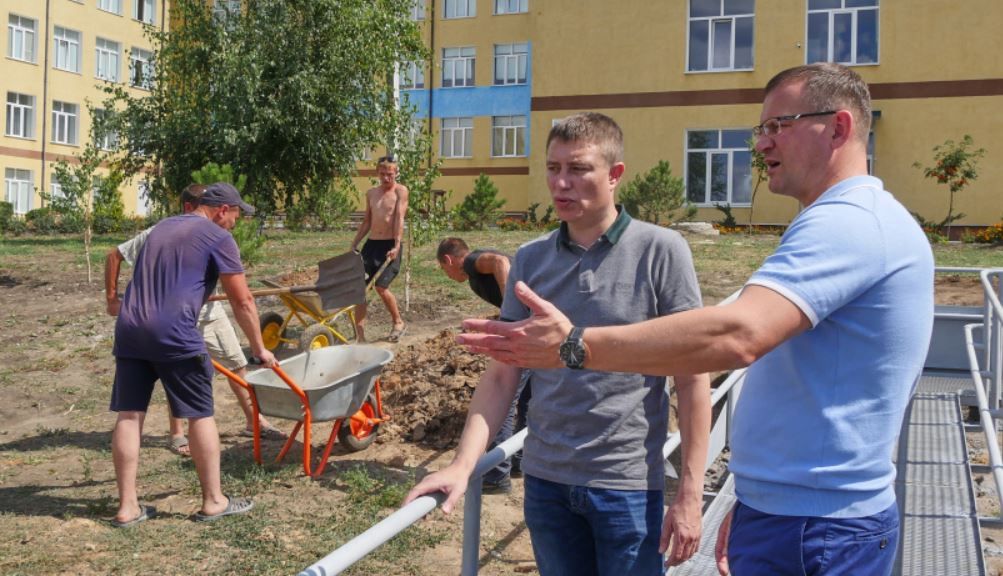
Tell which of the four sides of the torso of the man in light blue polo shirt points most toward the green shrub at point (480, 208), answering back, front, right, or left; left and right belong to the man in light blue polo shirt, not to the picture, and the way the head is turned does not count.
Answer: right

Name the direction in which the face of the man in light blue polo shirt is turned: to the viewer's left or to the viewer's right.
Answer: to the viewer's left

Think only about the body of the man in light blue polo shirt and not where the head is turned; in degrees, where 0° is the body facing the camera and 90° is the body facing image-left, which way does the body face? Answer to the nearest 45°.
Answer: approximately 90°

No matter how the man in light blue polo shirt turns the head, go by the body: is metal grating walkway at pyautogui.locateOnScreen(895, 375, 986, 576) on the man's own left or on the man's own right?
on the man's own right

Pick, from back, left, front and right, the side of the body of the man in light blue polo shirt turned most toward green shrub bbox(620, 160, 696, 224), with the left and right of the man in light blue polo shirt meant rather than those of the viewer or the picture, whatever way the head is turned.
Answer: right
